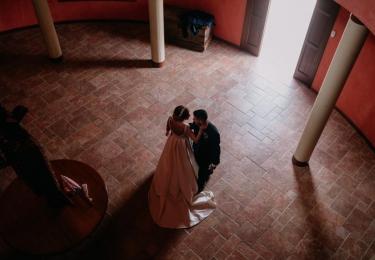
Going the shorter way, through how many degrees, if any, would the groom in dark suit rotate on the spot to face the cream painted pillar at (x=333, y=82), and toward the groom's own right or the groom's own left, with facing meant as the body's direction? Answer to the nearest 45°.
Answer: approximately 180°

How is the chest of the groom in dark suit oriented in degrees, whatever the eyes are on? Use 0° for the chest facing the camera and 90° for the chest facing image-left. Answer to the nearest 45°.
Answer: approximately 45°

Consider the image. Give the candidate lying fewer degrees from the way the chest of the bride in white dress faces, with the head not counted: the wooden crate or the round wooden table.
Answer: the wooden crate

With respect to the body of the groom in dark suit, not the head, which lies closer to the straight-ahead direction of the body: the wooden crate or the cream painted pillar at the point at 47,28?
the cream painted pillar

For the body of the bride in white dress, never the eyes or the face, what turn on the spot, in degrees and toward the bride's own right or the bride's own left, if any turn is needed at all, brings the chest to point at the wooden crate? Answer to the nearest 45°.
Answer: approximately 45° to the bride's own left

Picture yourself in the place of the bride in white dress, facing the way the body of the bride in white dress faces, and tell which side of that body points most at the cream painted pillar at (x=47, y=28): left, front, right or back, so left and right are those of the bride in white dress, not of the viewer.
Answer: left

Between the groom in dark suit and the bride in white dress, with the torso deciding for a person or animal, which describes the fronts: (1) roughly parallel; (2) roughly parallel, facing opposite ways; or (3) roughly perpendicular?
roughly parallel, facing opposite ways

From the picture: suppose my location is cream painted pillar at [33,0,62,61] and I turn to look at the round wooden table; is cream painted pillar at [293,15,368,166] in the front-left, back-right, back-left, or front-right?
front-left

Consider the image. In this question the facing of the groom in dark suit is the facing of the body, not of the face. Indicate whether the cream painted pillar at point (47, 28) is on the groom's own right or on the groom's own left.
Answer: on the groom's own right

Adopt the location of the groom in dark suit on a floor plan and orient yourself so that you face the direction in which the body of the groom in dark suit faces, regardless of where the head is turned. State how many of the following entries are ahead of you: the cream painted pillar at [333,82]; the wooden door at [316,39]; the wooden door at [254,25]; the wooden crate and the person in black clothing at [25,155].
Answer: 1

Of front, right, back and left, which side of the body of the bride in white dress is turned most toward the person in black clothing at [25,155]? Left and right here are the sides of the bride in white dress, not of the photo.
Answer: back

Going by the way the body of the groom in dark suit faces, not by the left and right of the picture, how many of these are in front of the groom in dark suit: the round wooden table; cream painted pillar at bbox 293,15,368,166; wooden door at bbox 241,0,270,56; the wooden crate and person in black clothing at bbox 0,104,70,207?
2

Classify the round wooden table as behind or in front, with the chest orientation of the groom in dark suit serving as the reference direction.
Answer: in front

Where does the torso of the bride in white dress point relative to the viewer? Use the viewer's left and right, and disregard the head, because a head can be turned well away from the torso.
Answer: facing away from the viewer and to the right of the viewer

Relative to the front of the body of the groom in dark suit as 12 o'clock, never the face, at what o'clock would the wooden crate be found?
The wooden crate is roughly at 4 o'clock from the groom in dark suit.
